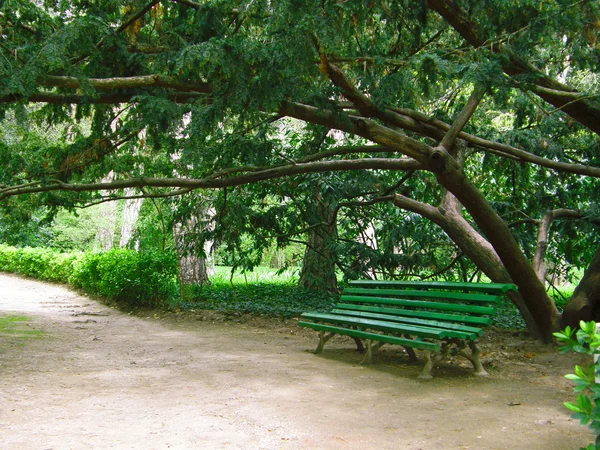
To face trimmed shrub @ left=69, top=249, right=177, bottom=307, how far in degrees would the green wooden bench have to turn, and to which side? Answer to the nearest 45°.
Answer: approximately 90° to its right

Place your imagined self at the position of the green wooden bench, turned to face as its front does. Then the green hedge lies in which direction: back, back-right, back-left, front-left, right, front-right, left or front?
right

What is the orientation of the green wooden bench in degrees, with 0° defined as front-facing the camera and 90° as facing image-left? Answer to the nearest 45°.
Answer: approximately 45°
